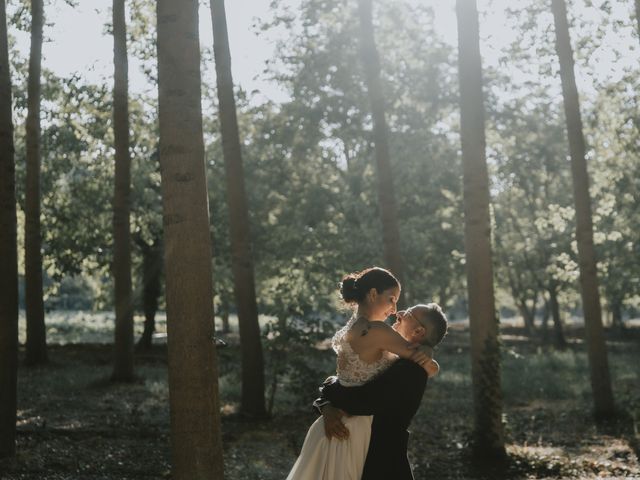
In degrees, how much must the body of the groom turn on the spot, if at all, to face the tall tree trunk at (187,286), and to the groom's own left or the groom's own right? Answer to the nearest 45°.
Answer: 0° — they already face it

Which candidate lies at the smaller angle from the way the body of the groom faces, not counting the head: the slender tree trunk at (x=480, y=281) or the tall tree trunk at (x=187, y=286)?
the tall tree trunk

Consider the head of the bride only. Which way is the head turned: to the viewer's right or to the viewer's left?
to the viewer's right

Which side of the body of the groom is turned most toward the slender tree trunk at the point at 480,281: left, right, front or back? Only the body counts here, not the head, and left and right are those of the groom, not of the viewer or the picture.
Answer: right

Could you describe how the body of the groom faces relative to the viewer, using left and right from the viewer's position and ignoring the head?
facing to the left of the viewer

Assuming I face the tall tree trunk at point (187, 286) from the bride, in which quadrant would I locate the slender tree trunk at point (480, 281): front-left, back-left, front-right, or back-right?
back-right
